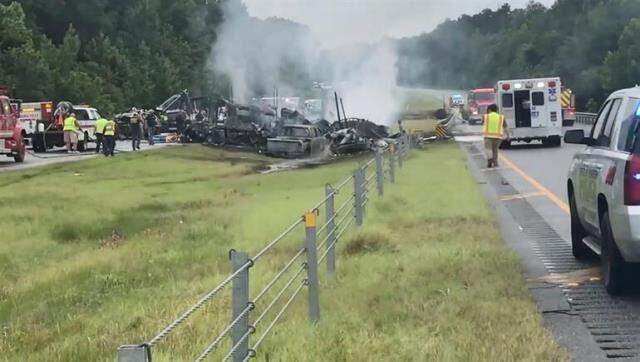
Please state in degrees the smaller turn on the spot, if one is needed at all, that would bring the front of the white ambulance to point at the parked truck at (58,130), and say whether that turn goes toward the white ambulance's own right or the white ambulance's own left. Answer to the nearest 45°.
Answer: approximately 90° to the white ambulance's own left

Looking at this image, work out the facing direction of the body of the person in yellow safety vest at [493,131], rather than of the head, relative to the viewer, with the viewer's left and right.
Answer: facing away from the viewer

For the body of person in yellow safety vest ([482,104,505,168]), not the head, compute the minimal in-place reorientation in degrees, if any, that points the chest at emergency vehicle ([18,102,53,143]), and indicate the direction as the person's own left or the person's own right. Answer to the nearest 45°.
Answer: approximately 45° to the person's own left

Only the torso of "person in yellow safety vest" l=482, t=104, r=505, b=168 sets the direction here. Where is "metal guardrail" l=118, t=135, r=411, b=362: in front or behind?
behind

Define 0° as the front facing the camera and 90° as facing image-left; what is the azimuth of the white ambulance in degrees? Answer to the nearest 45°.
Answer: approximately 180°

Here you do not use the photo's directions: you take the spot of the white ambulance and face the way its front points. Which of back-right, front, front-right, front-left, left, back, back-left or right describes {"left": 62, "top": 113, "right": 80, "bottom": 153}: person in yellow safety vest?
left

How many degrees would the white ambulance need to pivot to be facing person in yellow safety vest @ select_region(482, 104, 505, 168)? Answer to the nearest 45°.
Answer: approximately 180°

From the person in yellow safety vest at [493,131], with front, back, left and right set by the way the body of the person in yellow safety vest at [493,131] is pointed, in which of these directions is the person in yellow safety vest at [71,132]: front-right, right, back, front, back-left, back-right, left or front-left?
front-left

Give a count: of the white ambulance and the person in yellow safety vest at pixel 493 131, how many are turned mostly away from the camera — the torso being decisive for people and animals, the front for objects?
2

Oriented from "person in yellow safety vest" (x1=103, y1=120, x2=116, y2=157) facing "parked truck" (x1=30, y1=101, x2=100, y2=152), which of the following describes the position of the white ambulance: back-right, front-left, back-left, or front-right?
back-right

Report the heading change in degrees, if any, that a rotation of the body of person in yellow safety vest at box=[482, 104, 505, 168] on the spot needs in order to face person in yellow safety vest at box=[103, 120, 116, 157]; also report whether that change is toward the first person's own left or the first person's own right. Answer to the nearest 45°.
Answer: approximately 45° to the first person's own left

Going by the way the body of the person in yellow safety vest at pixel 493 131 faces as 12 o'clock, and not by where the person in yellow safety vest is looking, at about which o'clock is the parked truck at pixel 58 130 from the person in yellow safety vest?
The parked truck is roughly at 10 o'clock from the person in yellow safety vest.
